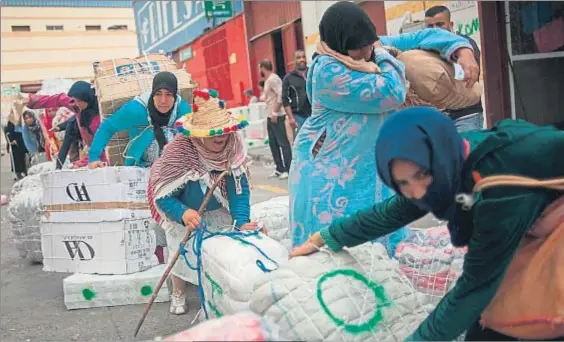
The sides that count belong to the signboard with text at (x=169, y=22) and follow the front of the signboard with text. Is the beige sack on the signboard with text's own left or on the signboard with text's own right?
on the signboard with text's own left

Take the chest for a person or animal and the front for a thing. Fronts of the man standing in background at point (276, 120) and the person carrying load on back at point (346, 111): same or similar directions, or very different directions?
very different directions

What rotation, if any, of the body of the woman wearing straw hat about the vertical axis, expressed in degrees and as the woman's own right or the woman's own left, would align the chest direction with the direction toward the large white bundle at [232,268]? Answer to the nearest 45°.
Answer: approximately 45° to the woman's own right

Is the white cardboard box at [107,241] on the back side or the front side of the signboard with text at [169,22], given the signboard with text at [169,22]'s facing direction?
on the front side

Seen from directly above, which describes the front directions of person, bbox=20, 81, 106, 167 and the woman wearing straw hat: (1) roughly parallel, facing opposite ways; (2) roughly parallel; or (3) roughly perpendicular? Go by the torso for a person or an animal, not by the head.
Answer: roughly perpendicular
